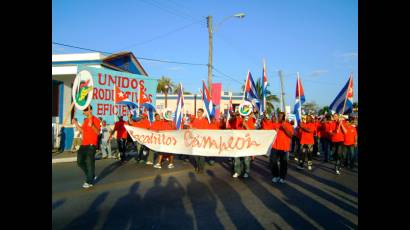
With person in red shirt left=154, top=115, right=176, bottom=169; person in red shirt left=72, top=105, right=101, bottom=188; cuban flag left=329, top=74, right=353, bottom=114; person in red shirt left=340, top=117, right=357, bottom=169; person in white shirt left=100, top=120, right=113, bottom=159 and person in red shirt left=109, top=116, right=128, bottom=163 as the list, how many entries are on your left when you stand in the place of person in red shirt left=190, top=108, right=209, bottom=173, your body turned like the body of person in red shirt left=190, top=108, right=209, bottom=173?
2

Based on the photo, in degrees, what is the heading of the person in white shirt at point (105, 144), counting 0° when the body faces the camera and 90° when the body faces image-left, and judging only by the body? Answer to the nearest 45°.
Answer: approximately 0°

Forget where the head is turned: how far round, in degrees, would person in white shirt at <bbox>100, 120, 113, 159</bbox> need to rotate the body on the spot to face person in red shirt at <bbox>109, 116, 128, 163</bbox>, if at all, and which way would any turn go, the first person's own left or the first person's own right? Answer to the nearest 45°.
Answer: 0° — they already face them

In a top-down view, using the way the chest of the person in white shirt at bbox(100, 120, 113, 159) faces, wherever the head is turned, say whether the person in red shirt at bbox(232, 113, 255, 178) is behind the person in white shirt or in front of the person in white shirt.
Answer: in front

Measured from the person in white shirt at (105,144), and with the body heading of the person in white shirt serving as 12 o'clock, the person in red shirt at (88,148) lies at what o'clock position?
The person in red shirt is roughly at 12 o'clock from the person in white shirt.

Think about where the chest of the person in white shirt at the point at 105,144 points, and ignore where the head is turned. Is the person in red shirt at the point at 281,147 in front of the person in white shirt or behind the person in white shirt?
in front

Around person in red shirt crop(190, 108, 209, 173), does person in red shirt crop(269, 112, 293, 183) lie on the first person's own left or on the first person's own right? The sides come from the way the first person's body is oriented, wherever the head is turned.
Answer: on the first person's own left

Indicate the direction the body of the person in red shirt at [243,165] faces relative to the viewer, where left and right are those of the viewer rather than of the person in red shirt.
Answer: facing the viewer and to the left of the viewer

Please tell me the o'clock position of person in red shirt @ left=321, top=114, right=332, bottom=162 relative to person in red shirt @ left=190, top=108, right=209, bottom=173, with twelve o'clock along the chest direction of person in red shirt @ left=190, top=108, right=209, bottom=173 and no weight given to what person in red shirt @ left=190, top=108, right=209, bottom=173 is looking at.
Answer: person in red shirt @ left=321, top=114, right=332, bottom=162 is roughly at 8 o'clock from person in red shirt @ left=190, top=108, right=209, bottom=173.

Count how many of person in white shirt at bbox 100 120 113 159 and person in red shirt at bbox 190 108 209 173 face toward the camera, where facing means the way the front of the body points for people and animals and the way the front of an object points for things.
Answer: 2

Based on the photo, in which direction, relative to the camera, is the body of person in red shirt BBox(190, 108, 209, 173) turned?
toward the camera
